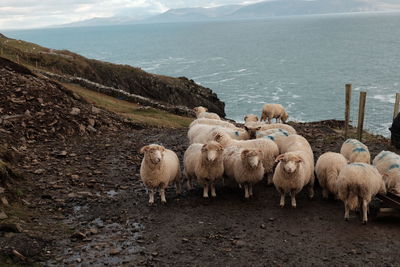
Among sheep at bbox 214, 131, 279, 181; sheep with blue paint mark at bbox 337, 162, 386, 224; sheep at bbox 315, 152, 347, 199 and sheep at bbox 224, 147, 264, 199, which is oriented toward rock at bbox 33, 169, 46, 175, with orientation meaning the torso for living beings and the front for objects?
sheep at bbox 214, 131, 279, 181

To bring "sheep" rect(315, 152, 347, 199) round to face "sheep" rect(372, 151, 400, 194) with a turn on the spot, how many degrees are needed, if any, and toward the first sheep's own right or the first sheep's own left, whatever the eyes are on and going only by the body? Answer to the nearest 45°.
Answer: approximately 45° to the first sheep's own right

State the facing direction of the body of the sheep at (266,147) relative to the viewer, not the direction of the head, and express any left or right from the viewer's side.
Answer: facing to the left of the viewer

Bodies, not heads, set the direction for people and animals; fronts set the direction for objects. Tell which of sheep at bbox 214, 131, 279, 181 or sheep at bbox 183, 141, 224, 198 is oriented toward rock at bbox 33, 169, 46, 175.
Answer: sheep at bbox 214, 131, 279, 181

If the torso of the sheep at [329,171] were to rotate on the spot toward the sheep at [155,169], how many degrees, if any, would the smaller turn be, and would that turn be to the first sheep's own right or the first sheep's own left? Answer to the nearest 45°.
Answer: approximately 135° to the first sheep's own left

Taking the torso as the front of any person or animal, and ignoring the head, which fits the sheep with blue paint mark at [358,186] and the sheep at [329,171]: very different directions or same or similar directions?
same or similar directions

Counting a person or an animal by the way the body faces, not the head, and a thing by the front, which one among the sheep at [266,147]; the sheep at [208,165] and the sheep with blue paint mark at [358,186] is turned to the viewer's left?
the sheep at [266,147]

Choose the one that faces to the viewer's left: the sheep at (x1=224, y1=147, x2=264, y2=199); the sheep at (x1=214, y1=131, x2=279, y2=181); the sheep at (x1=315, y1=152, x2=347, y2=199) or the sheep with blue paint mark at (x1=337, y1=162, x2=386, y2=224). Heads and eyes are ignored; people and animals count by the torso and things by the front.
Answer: the sheep at (x1=214, y1=131, x2=279, y2=181)

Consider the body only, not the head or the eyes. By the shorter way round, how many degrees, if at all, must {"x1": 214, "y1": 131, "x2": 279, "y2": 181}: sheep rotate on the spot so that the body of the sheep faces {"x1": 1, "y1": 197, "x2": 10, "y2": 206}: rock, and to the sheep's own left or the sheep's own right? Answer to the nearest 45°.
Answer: approximately 45° to the sheep's own left

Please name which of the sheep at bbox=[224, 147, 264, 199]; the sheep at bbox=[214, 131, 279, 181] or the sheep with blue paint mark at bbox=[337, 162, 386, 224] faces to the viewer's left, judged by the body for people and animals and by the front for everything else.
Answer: the sheep at bbox=[214, 131, 279, 181]

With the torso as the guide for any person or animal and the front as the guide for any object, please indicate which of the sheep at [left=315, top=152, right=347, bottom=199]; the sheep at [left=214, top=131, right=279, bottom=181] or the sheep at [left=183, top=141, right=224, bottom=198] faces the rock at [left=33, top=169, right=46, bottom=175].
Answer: the sheep at [left=214, top=131, right=279, bottom=181]

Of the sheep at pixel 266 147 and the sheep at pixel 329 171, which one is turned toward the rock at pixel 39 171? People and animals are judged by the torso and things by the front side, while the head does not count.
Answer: the sheep at pixel 266 147

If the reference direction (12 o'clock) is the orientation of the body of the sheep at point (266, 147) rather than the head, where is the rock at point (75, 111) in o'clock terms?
The rock is roughly at 1 o'clock from the sheep.
